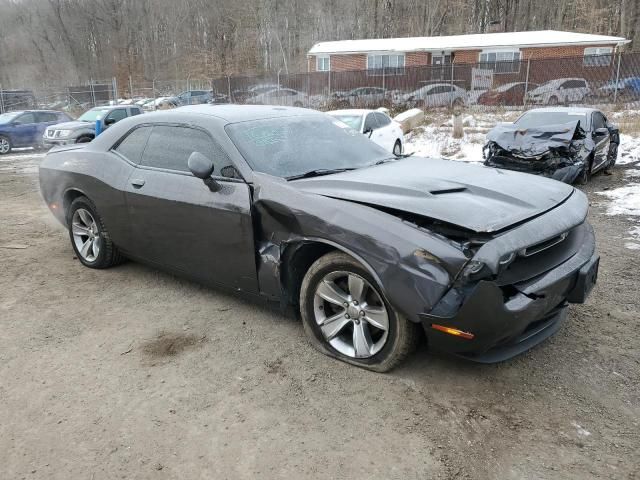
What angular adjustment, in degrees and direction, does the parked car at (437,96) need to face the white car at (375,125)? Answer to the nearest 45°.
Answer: approximately 45° to its left

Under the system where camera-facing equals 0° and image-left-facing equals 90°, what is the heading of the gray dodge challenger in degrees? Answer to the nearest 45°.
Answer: approximately 315°

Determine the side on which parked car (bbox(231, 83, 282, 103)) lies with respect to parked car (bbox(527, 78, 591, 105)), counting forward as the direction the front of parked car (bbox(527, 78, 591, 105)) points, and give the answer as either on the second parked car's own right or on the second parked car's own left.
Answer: on the second parked car's own right

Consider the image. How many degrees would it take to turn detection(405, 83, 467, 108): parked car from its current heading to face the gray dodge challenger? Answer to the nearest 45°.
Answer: approximately 45° to its left

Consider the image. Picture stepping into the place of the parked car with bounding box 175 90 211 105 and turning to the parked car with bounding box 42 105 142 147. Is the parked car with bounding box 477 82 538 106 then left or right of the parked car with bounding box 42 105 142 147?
left

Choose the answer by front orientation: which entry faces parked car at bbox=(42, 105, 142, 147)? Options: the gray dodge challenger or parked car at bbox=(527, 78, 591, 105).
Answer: parked car at bbox=(527, 78, 591, 105)

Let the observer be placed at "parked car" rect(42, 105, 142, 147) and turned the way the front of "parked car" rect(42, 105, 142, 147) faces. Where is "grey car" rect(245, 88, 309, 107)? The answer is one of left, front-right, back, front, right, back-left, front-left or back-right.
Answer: back

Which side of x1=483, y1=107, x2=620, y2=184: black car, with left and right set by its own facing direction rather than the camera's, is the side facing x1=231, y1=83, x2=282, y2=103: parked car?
right

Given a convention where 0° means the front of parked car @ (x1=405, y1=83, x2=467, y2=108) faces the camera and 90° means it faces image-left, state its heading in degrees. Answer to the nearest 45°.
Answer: approximately 45°

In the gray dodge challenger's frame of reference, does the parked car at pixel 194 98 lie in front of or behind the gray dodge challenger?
behind
